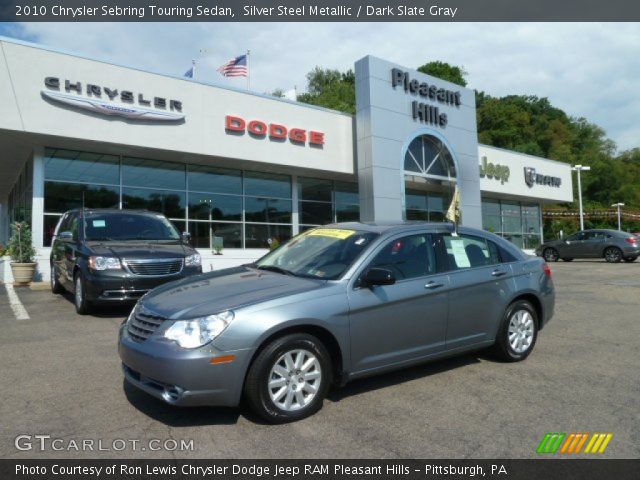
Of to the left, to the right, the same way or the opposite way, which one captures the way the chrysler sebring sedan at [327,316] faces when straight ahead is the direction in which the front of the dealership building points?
to the right

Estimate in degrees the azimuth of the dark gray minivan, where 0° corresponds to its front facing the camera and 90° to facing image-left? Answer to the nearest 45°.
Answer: approximately 315°

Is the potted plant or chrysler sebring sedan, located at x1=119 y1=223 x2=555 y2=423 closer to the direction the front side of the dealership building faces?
the chrysler sebring sedan

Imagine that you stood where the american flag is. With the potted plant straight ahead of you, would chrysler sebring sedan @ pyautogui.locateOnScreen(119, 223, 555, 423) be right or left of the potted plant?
left

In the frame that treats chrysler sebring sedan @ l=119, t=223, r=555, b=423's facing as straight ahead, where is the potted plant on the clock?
The potted plant is roughly at 3 o'clock from the chrysler sebring sedan.

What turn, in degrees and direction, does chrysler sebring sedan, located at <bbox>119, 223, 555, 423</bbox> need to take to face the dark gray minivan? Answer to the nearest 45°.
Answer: approximately 90° to its right

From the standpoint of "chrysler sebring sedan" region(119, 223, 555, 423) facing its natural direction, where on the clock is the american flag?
The american flag is roughly at 4 o'clock from the chrysler sebring sedan.

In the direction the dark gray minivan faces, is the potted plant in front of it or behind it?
behind

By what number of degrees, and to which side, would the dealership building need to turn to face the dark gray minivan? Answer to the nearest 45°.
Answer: approximately 45° to its right

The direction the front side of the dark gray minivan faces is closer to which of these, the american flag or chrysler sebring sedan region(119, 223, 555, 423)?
the chrysler sebring sedan

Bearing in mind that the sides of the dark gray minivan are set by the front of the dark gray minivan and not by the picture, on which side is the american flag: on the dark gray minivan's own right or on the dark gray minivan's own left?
on the dark gray minivan's own left
